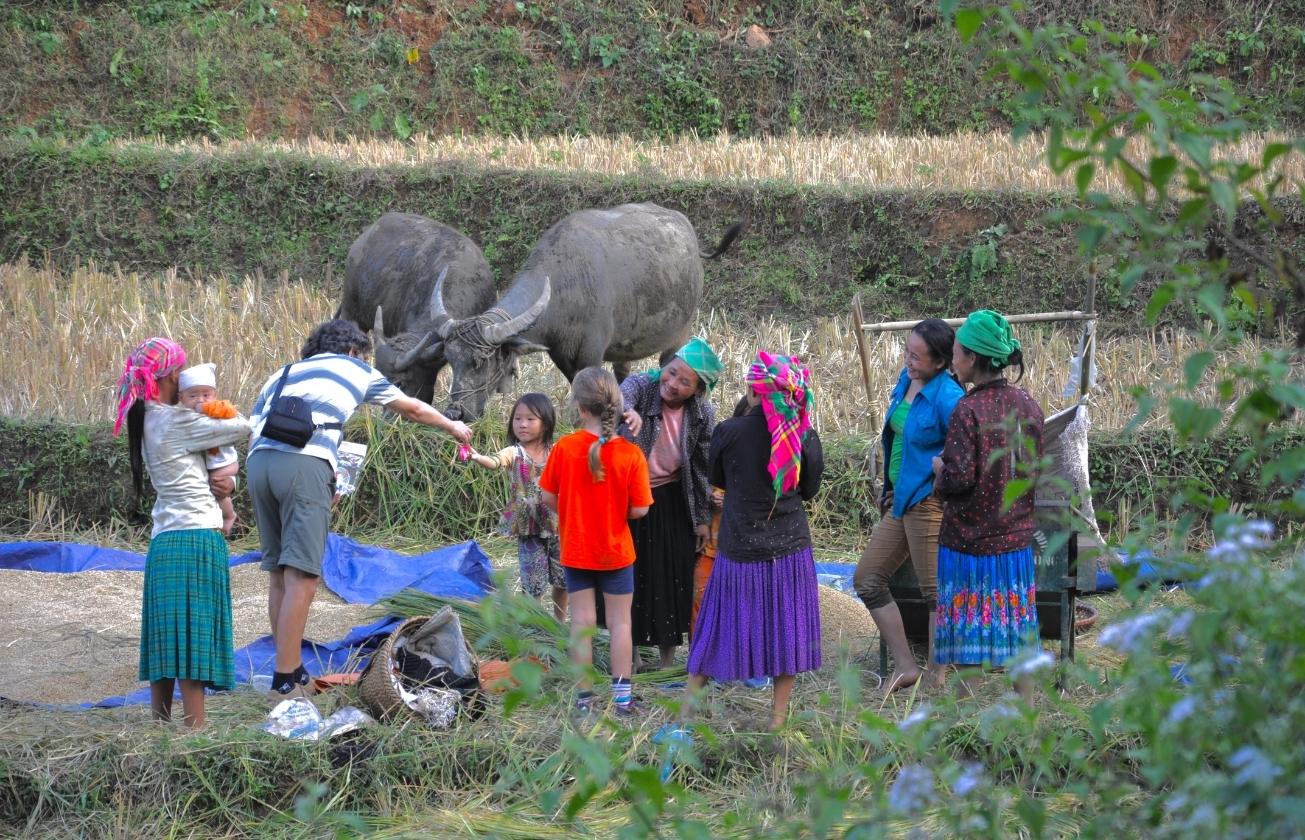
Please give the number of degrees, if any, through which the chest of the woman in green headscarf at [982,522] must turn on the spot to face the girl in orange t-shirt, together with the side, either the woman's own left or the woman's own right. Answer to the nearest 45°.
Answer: approximately 45° to the woman's own left

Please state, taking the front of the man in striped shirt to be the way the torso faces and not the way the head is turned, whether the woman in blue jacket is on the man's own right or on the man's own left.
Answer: on the man's own right

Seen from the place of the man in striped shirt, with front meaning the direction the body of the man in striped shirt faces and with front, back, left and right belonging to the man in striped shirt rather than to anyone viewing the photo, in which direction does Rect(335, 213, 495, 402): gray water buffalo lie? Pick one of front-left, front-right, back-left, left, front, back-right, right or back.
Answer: front-left

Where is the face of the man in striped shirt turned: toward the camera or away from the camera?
away from the camera

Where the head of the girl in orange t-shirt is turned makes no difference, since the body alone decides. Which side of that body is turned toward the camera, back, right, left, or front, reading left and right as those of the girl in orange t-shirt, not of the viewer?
back

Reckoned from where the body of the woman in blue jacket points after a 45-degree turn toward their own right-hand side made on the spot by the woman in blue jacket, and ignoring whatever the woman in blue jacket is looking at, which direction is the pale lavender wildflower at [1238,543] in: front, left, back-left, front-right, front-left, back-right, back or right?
left

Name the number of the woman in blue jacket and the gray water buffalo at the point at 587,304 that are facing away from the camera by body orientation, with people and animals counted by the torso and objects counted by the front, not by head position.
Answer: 0

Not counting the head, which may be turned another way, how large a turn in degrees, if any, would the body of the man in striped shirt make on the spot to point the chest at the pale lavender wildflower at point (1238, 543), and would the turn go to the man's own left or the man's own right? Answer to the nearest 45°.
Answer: approximately 90° to the man's own right

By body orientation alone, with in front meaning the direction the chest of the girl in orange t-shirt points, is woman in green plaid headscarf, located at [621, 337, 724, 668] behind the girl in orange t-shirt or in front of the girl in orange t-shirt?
in front

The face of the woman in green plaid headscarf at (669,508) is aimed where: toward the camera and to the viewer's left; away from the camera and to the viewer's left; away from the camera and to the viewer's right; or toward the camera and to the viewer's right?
toward the camera and to the viewer's left

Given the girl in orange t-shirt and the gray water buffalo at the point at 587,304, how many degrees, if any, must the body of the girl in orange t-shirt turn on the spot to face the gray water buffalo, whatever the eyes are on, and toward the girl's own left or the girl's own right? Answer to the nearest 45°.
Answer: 0° — they already face it

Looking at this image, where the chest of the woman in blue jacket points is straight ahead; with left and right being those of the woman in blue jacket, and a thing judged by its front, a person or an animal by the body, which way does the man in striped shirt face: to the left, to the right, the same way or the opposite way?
the opposite way

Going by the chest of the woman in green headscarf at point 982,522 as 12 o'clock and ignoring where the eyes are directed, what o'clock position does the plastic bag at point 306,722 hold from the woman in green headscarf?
The plastic bag is roughly at 10 o'clock from the woman in green headscarf.

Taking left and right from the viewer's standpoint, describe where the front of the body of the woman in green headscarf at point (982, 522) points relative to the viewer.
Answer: facing away from the viewer and to the left of the viewer

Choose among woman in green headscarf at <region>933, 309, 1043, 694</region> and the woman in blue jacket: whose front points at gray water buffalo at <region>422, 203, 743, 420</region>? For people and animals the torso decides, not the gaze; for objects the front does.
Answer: the woman in green headscarf

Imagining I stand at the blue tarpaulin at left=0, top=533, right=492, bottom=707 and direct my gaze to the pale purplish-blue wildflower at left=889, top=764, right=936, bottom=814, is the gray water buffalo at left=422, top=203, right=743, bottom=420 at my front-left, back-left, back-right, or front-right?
back-left

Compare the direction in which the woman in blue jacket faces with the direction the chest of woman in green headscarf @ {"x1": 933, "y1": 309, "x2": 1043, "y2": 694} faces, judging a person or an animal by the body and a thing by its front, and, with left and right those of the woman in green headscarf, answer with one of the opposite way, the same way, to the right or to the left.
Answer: to the left

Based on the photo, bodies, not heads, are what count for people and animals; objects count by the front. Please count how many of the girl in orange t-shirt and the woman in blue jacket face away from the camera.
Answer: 1

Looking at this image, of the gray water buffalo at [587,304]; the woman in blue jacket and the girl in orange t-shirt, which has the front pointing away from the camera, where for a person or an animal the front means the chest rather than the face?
the girl in orange t-shirt

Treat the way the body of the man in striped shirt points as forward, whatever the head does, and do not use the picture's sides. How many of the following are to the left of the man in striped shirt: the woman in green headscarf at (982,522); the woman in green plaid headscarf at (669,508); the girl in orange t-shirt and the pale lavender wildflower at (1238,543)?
0

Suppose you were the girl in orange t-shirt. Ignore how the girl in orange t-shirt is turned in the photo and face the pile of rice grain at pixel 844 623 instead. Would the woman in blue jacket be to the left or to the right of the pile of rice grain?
right
